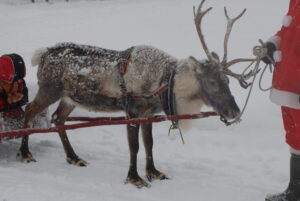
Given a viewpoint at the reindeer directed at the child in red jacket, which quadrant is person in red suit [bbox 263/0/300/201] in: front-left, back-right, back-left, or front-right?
back-left

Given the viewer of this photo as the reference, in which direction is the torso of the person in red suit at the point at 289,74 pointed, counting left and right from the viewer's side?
facing to the left of the viewer

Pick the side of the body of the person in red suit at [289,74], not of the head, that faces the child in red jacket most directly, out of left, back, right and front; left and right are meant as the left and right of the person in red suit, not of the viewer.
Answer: front

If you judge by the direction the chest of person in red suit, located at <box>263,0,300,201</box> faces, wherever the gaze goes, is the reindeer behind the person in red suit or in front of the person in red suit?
in front
